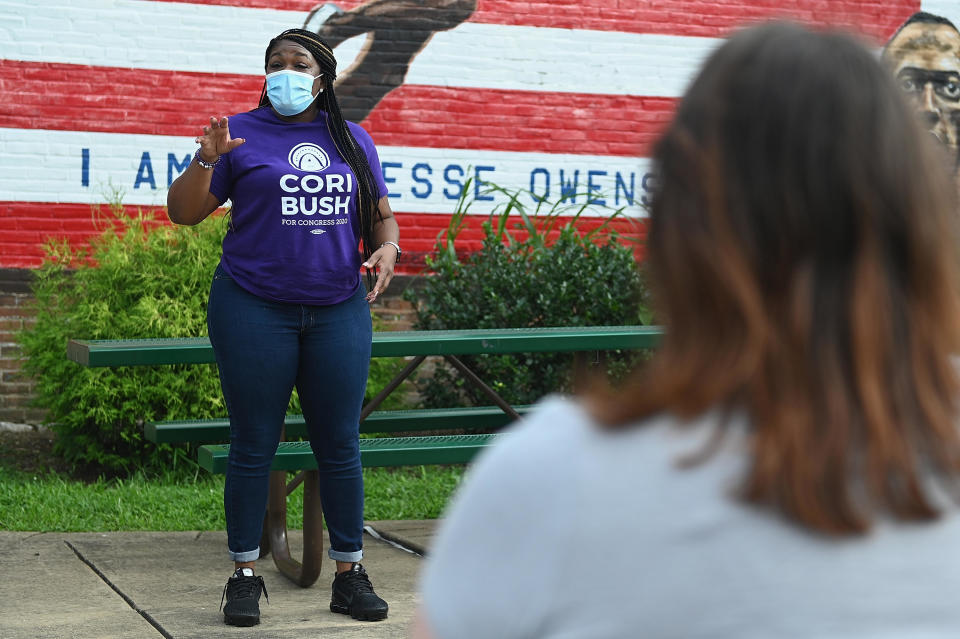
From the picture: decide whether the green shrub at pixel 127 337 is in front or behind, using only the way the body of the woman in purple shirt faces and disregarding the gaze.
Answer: behind

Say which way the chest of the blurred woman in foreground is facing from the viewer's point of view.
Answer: away from the camera

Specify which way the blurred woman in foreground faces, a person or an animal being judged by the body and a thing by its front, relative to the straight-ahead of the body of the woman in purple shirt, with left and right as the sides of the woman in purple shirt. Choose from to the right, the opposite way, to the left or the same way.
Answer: the opposite way

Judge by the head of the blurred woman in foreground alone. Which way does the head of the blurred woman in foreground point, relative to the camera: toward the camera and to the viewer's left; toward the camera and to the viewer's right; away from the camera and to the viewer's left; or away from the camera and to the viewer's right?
away from the camera and to the viewer's left

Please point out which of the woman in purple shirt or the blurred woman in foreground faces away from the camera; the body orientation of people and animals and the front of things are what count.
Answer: the blurred woman in foreground

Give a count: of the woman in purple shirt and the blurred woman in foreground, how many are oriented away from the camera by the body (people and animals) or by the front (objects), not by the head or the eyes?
1

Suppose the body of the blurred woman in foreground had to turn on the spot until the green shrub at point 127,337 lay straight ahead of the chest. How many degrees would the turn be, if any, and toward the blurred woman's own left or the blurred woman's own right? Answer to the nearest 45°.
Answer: approximately 45° to the blurred woman's own left

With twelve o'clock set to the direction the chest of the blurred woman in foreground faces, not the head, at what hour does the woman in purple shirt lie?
The woman in purple shirt is roughly at 11 o'clock from the blurred woman in foreground.

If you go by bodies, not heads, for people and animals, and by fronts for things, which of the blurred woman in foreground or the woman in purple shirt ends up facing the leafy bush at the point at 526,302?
the blurred woman in foreground

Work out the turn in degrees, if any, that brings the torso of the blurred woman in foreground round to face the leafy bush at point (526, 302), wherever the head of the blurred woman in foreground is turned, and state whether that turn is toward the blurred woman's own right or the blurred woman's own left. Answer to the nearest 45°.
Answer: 0° — they already face it
